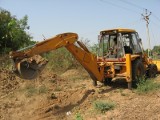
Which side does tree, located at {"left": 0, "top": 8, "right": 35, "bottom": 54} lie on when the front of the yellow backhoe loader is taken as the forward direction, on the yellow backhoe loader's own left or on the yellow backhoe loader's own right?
on the yellow backhoe loader's own left

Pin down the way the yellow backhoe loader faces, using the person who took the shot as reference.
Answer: facing away from the viewer and to the right of the viewer
